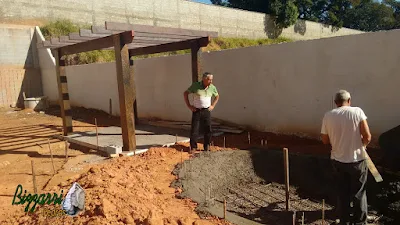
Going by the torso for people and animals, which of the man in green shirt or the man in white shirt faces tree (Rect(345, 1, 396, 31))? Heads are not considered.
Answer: the man in white shirt

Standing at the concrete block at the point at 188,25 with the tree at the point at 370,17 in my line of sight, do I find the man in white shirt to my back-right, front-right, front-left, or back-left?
back-right

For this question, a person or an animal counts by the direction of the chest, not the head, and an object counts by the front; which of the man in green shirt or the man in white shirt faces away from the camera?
the man in white shirt

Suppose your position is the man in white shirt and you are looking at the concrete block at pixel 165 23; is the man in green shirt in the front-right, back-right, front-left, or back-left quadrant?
front-left

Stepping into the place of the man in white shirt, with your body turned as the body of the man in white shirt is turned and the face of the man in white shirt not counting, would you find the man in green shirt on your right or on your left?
on your left

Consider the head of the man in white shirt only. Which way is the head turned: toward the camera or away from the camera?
away from the camera

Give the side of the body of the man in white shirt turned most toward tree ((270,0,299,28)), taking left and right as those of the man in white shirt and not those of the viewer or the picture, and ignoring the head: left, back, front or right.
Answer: front

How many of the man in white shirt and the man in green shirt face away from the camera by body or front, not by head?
1

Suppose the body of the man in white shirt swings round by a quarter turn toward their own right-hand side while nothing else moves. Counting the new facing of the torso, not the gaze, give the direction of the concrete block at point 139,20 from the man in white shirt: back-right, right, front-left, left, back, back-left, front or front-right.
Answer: back-left

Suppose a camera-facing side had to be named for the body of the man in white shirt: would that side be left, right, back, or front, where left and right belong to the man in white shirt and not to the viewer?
back

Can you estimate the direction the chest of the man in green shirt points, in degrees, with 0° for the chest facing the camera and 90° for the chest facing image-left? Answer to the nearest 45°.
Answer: approximately 315°

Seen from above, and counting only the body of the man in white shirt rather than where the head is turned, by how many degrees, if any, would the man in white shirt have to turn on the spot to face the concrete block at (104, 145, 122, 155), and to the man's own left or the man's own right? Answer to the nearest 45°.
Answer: approximately 90° to the man's own left
